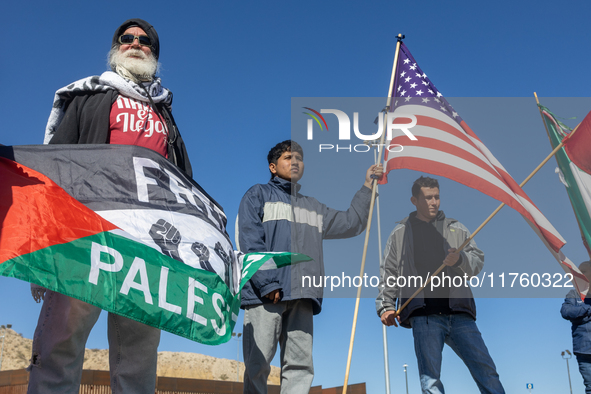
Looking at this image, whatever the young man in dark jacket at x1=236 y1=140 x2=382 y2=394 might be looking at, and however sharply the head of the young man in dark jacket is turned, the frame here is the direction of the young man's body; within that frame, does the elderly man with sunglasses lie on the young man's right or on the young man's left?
on the young man's right

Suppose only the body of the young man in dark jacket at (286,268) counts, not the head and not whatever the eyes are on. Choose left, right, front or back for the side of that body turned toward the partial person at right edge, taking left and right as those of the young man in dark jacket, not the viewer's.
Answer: left

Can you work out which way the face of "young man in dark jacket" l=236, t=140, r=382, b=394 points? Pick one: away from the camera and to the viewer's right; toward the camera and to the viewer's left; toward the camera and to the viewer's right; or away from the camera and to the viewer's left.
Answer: toward the camera and to the viewer's right

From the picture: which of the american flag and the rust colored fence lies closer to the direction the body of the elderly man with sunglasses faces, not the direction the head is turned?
the american flag

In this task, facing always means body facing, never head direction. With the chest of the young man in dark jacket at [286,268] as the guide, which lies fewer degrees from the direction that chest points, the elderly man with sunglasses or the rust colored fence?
the elderly man with sunglasses

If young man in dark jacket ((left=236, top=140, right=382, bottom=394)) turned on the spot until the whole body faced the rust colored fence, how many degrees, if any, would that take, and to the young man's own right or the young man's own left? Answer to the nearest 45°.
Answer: approximately 135° to the young man's own left

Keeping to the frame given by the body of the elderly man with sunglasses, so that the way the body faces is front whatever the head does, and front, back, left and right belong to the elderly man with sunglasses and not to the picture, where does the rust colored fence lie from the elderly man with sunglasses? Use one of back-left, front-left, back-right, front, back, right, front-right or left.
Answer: back-left

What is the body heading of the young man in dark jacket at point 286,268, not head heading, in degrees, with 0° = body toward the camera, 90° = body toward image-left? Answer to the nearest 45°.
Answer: approximately 315°

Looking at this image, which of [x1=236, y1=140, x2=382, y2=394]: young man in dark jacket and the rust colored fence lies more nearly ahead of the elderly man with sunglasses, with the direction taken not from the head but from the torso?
the young man in dark jacket

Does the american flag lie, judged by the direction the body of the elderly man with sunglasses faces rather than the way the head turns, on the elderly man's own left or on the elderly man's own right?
on the elderly man's own left

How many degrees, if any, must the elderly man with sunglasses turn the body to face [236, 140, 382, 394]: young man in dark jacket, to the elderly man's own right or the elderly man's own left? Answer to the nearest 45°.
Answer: approximately 90° to the elderly man's own left
